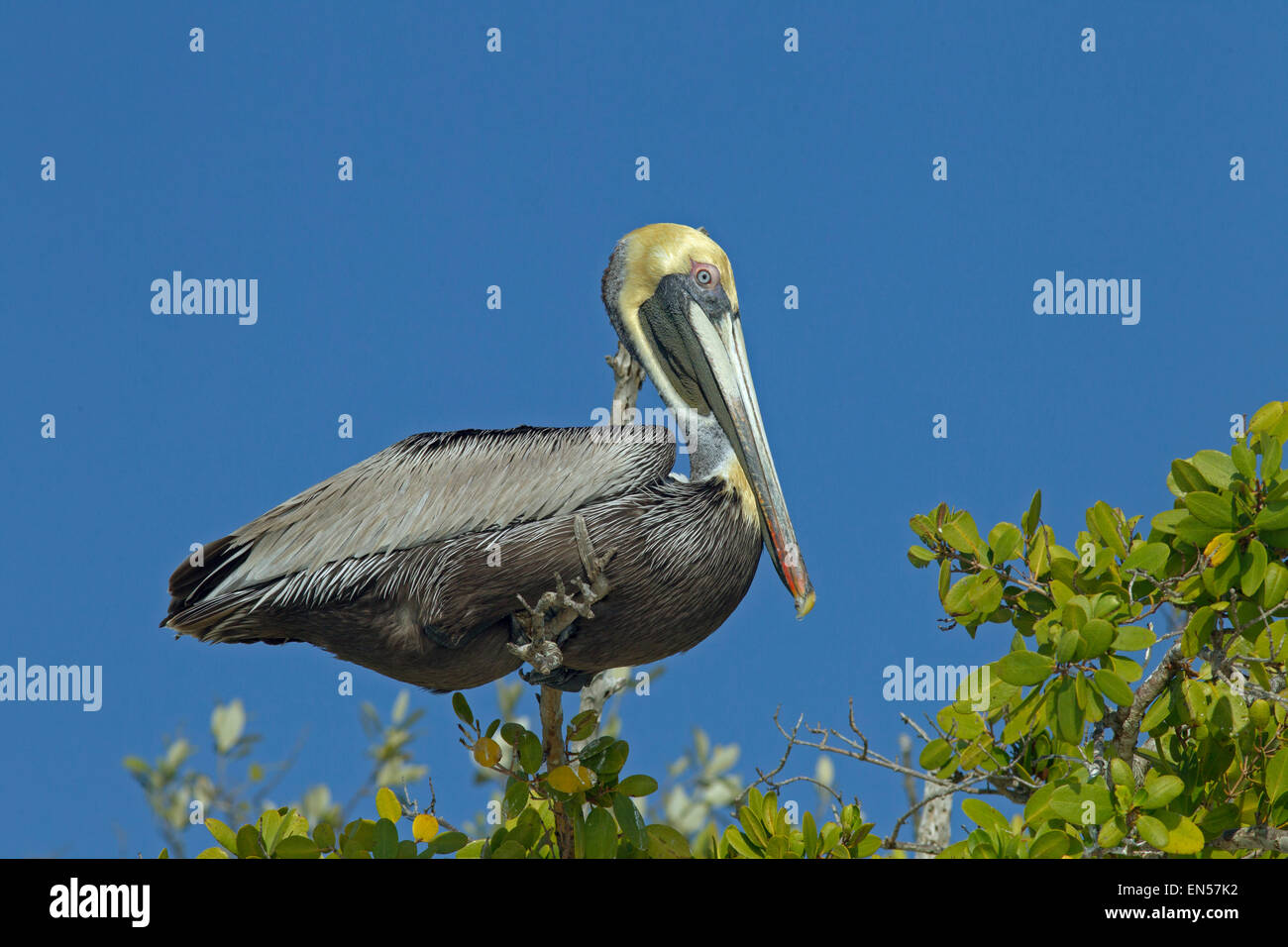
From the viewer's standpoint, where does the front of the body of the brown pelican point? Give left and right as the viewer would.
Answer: facing to the right of the viewer
